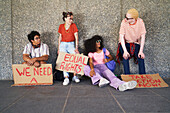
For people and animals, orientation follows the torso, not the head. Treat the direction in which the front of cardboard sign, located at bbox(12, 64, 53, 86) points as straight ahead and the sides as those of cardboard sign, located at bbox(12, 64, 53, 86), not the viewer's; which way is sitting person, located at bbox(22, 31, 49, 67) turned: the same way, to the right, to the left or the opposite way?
the same way

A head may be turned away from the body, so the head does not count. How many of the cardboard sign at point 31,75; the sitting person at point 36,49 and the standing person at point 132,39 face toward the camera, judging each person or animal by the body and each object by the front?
3

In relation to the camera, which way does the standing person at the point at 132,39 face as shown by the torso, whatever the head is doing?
toward the camera

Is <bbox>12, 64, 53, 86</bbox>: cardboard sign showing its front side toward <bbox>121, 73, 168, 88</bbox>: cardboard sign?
no

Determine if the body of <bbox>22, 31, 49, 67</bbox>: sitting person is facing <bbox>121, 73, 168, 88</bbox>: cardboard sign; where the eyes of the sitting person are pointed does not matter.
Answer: no

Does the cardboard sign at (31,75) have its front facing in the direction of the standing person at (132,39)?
no

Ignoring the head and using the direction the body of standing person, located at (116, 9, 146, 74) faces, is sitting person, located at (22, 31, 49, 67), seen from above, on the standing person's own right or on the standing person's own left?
on the standing person's own right

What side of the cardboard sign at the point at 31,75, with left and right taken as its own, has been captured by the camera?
front
